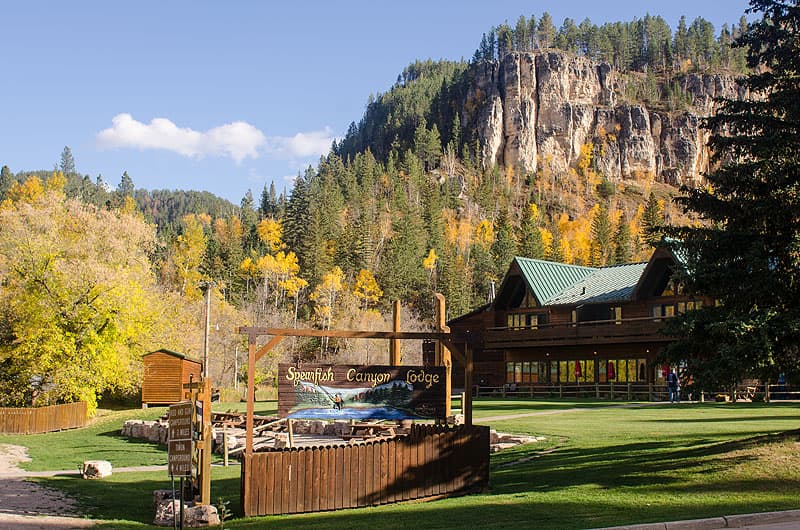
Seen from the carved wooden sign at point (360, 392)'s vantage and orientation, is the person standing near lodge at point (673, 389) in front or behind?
behind

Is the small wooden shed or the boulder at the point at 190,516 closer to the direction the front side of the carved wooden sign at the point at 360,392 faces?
the boulder

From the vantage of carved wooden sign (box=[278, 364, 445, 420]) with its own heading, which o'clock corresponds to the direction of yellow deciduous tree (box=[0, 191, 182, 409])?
The yellow deciduous tree is roughly at 5 o'clock from the carved wooden sign.

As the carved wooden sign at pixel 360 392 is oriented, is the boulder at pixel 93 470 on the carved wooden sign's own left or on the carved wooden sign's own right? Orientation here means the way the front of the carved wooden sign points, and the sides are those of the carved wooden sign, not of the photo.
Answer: on the carved wooden sign's own right

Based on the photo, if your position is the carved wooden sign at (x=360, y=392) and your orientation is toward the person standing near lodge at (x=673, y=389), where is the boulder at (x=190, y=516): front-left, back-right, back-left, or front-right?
back-left

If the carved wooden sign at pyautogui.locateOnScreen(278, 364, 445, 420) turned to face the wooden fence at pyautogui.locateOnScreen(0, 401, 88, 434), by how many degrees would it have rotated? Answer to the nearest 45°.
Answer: approximately 135° to its right

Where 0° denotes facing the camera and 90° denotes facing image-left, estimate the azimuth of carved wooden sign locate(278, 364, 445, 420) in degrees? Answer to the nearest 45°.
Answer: approximately 0°

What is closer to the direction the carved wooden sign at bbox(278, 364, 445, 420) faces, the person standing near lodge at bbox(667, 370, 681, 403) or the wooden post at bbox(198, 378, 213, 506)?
the wooden post
